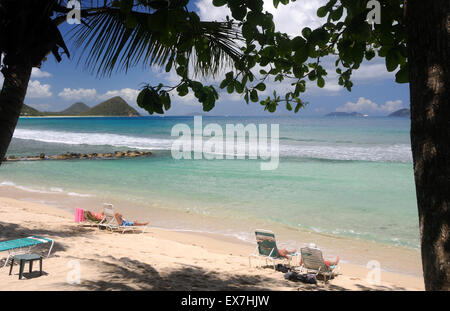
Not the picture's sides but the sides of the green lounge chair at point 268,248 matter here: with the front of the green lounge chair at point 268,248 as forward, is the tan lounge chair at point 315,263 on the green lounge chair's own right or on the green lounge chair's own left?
on the green lounge chair's own right

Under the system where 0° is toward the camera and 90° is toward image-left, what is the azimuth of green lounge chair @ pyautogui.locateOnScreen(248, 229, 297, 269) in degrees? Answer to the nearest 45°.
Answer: approximately 225°

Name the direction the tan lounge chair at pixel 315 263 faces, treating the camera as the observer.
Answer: facing away from the viewer and to the right of the viewer

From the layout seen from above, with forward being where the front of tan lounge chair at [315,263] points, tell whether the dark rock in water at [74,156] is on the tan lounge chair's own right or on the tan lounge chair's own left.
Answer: on the tan lounge chair's own left

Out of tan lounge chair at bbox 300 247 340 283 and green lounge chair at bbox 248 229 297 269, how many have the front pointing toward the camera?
0

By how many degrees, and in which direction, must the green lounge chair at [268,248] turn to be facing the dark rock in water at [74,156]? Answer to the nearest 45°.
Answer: approximately 90° to its left

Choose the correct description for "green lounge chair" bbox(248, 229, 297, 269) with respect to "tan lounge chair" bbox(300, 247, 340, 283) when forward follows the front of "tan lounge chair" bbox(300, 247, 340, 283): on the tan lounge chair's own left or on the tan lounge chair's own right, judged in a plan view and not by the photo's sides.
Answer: on the tan lounge chair's own left
